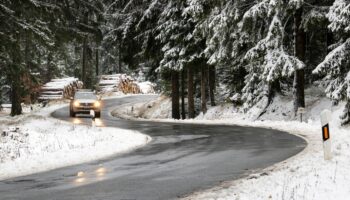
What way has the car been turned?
toward the camera

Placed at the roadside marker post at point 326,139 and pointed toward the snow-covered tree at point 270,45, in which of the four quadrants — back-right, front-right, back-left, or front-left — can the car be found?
front-left

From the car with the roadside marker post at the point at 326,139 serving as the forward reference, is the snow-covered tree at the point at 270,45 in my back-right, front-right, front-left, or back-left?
front-left

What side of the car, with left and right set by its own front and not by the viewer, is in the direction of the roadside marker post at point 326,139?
front

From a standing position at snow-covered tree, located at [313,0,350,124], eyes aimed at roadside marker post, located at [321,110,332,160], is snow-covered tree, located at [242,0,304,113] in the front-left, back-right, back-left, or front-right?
back-right

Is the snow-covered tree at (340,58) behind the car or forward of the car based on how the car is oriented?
forward

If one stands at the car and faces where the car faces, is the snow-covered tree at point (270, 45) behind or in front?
in front
